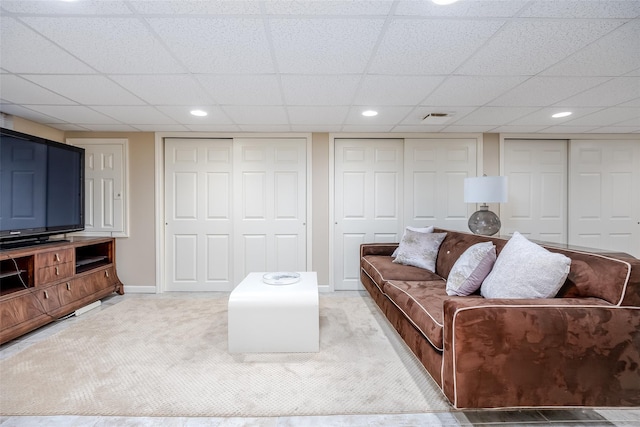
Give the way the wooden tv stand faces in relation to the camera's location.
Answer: facing the viewer and to the right of the viewer

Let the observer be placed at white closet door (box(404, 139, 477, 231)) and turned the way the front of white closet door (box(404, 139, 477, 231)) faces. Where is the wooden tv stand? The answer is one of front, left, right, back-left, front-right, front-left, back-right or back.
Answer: front-right

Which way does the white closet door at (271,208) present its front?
toward the camera

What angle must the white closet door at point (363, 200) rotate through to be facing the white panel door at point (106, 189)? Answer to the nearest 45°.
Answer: approximately 90° to its right

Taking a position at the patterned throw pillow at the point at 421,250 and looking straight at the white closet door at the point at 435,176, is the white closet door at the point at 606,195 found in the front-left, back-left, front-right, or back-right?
front-right

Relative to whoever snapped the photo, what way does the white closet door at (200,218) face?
facing the viewer

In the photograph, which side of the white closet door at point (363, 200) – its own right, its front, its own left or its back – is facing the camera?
front

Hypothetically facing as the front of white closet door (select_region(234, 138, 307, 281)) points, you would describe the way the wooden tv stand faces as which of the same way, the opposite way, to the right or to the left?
to the left

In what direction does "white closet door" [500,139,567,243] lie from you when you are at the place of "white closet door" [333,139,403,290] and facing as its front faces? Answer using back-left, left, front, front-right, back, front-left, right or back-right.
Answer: left

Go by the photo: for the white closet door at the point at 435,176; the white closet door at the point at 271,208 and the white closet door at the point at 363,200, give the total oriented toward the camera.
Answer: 3

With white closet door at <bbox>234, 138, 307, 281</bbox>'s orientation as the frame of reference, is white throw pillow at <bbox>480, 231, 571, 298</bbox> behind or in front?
in front

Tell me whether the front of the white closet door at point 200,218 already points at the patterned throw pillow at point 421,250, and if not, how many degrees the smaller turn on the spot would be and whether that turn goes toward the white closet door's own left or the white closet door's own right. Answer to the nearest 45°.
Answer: approximately 45° to the white closet door's own left

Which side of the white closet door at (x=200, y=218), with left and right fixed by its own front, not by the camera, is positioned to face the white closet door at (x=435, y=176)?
left

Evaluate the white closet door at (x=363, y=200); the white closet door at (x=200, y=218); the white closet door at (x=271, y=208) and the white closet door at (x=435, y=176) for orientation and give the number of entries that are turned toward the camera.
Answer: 4

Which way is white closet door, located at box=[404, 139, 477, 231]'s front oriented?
toward the camera

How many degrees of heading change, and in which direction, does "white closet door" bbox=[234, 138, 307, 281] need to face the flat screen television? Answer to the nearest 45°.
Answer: approximately 90° to its right

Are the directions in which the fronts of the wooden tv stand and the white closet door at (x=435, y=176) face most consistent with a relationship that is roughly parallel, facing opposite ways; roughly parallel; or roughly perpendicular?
roughly perpendicular

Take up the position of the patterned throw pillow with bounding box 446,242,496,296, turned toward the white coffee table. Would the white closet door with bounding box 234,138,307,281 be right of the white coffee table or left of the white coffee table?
right

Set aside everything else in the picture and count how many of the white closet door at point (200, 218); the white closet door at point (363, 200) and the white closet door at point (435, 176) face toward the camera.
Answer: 3

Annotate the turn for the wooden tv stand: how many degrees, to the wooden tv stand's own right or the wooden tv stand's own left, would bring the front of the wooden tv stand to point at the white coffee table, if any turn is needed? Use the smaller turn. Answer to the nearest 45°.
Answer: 0° — it already faces it
